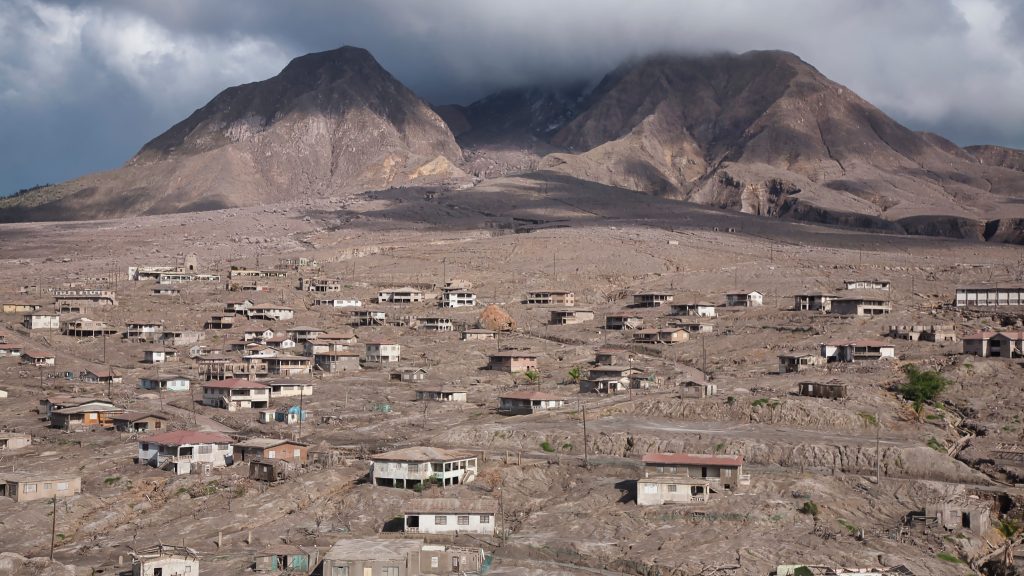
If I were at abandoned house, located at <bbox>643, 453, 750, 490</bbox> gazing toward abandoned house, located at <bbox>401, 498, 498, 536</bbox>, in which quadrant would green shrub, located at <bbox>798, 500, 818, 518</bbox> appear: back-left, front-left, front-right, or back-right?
back-left

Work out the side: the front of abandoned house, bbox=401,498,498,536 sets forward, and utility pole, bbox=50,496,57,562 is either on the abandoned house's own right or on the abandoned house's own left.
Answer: on the abandoned house's own right

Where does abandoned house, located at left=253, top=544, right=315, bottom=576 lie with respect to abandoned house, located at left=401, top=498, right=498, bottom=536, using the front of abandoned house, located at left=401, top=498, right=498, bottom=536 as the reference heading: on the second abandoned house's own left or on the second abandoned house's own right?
on the second abandoned house's own right

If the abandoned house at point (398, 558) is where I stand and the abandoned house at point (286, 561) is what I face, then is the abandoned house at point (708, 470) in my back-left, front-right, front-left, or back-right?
back-right

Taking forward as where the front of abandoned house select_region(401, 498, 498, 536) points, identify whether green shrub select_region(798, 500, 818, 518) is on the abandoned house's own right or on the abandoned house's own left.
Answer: on the abandoned house's own left

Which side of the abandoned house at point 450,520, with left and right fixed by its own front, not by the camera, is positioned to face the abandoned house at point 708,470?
left

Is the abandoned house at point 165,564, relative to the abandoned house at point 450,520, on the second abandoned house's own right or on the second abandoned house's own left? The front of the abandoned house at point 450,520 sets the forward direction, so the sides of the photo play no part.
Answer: on the second abandoned house's own right

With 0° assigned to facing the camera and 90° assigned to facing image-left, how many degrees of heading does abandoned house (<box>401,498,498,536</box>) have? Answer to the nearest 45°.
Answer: approximately 0°

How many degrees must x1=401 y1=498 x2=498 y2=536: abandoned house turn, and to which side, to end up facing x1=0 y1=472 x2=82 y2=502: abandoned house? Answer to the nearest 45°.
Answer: approximately 90° to its right
